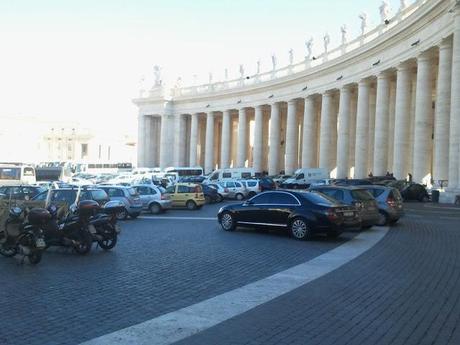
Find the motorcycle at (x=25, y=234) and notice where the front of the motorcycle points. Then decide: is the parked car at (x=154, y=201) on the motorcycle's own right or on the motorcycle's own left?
on the motorcycle's own right
